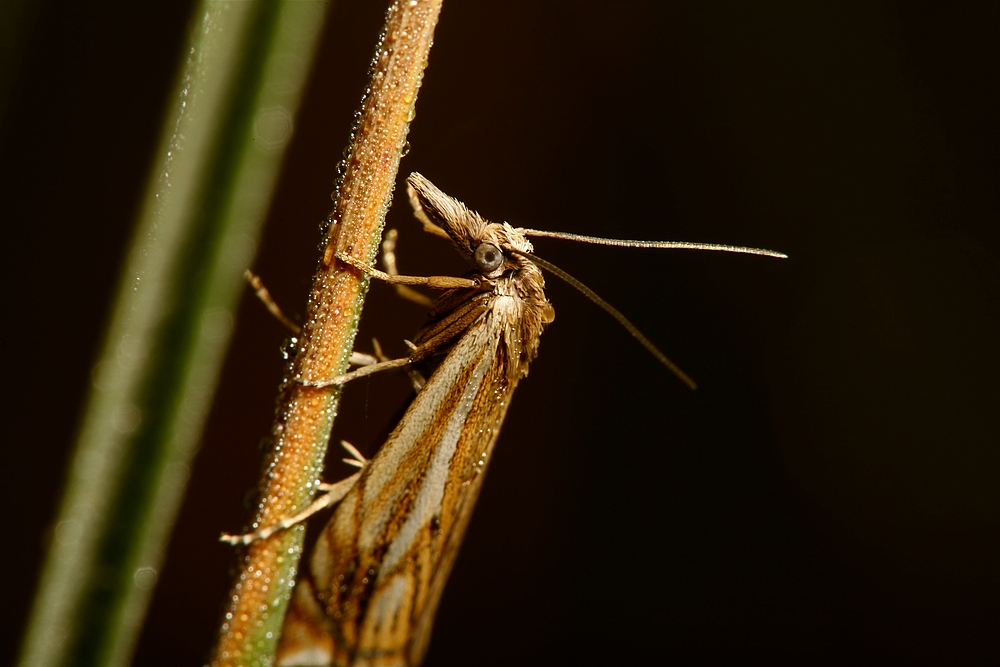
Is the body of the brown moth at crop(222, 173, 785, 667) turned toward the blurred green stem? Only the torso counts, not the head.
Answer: no
